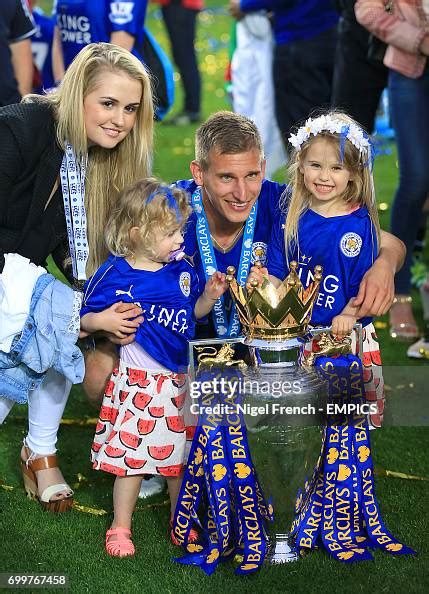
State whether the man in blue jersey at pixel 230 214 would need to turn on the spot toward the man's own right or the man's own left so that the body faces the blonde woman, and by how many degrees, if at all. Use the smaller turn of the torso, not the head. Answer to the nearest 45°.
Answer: approximately 90° to the man's own right

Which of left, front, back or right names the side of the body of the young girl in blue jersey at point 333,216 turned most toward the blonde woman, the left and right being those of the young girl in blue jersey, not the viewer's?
right

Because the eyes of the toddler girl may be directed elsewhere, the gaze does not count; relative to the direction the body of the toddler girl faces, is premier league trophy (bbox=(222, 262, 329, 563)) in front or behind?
in front

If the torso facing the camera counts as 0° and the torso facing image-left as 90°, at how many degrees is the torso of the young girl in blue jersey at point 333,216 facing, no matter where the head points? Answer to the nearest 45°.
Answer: approximately 0°
